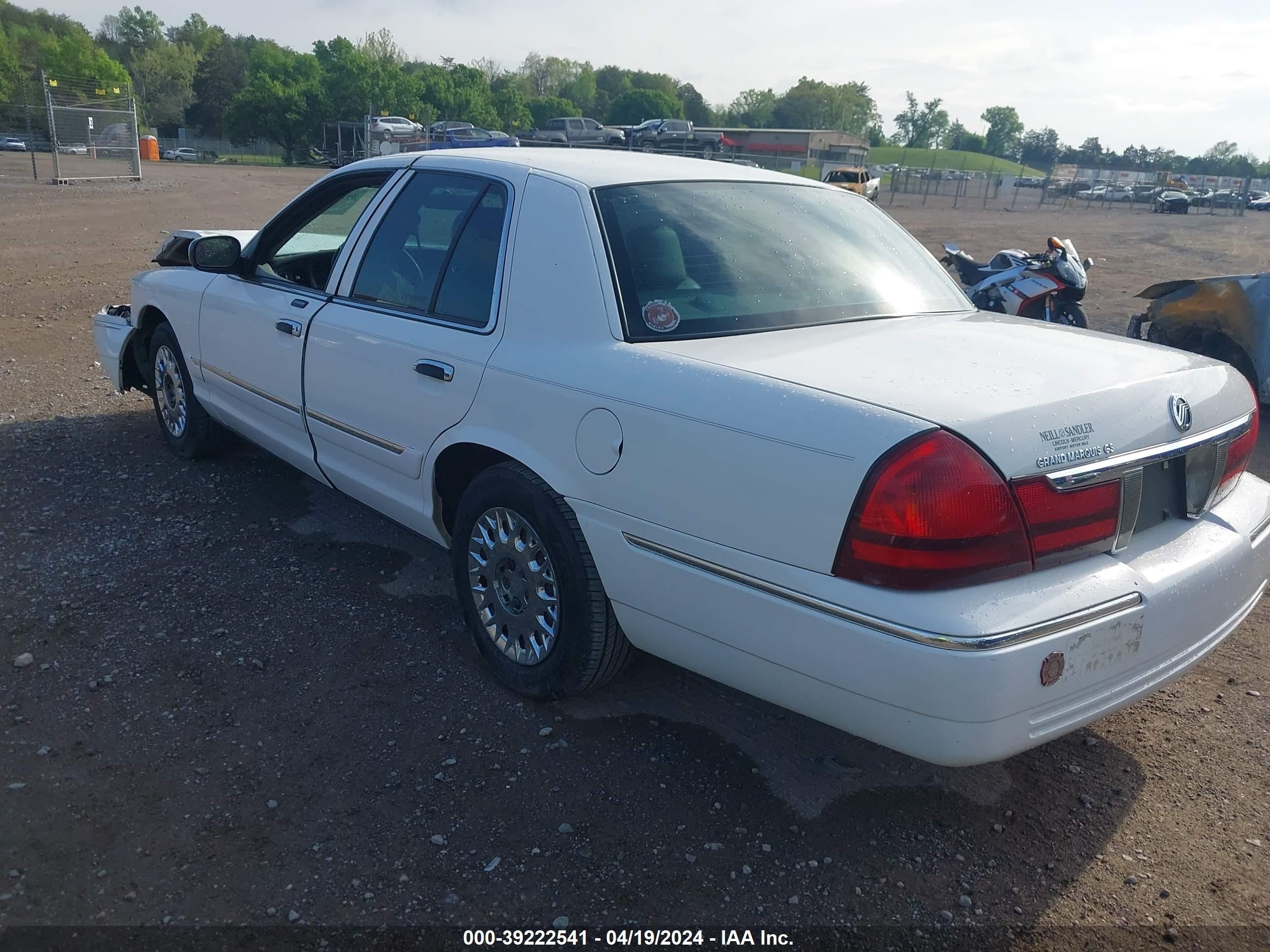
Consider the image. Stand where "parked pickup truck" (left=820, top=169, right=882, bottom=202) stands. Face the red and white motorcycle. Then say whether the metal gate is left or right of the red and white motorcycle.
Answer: right

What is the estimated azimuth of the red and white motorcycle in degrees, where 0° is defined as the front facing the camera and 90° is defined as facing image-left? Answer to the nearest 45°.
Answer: approximately 315°

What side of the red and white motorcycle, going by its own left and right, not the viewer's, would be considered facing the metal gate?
back

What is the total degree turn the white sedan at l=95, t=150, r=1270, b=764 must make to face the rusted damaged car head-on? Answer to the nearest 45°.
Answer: approximately 90° to its right

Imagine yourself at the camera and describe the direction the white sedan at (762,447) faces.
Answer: facing away from the viewer and to the left of the viewer

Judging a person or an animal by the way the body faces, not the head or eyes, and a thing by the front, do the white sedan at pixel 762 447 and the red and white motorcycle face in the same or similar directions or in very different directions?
very different directions

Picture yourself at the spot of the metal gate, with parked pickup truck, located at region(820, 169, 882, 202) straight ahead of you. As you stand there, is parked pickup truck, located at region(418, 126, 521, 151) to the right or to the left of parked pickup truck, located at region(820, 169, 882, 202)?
left

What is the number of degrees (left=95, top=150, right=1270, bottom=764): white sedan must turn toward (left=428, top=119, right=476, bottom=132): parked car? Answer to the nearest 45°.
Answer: approximately 45° to its right

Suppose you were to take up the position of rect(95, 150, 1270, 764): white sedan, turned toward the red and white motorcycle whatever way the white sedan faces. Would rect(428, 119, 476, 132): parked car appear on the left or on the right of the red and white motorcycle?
left

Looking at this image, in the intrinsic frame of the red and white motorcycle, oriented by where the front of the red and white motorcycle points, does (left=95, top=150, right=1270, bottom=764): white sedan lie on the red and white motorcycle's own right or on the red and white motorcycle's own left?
on the red and white motorcycle's own right

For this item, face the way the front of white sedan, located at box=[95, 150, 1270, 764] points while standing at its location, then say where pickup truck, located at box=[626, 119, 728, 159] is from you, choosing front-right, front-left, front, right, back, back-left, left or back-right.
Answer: front-right

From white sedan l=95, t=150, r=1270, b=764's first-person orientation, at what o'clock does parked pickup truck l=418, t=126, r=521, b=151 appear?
The parked pickup truck is roughly at 1 o'clock from the white sedan.
